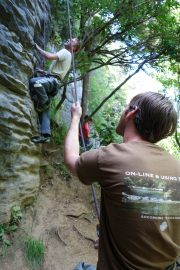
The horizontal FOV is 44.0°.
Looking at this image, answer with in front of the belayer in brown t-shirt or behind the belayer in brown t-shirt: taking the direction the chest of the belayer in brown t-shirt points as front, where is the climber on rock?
in front

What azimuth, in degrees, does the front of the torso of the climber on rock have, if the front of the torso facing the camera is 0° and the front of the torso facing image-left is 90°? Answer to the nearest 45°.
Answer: approximately 90°

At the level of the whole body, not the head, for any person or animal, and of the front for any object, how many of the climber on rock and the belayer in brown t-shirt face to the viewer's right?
0

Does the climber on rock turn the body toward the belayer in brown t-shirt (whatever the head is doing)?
no

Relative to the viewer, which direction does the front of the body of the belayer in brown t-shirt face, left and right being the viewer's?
facing away from the viewer and to the left of the viewer
